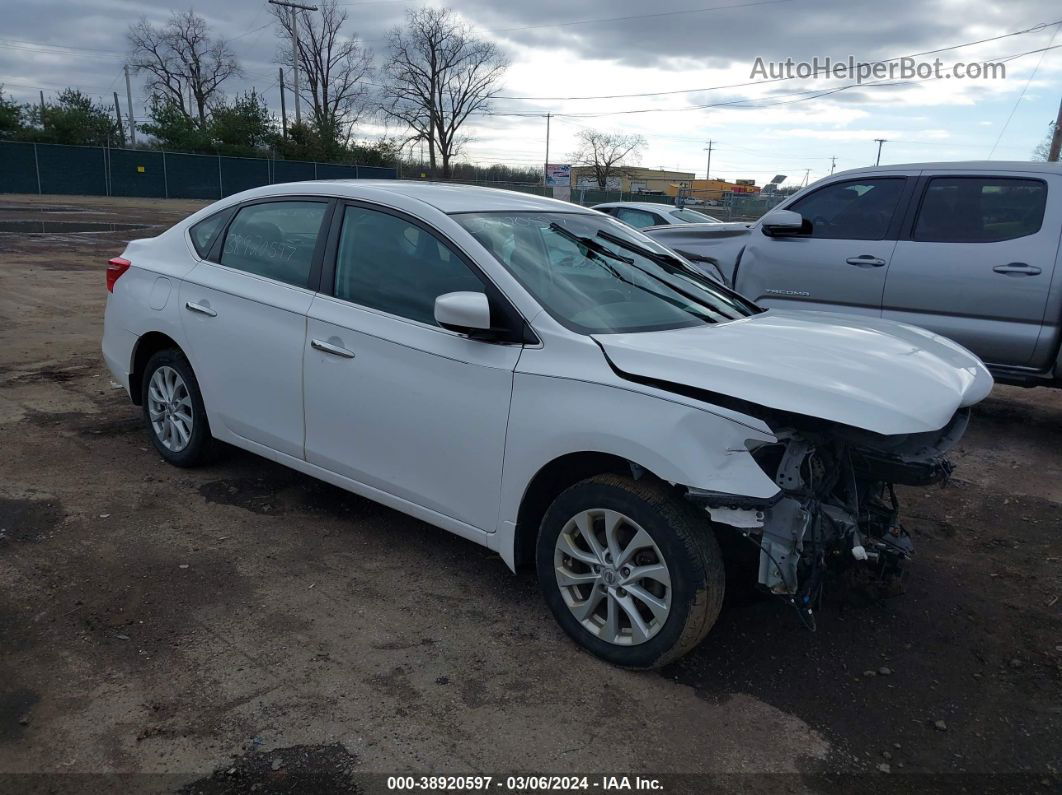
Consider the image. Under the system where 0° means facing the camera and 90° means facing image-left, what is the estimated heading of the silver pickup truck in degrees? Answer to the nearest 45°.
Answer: approximately 90°

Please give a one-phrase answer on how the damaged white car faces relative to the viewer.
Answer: facing the viewer and to the right of the viewer

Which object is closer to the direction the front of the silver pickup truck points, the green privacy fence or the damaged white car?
the green privacy fence

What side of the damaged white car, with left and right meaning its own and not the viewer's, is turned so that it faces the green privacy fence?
back

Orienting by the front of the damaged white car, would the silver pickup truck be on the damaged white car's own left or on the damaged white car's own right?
on the damaged white car's own left

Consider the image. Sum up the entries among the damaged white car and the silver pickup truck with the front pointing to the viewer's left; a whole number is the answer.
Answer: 1

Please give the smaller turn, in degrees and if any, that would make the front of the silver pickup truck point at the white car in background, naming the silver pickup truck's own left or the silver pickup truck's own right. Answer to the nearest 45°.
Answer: approximately 45° to the silver pickup truck's own right

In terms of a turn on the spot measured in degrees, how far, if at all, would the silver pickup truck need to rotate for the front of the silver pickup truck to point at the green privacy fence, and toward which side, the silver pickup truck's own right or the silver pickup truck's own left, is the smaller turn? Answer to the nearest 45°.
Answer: approximately 45° to the silver pickup truck's own right

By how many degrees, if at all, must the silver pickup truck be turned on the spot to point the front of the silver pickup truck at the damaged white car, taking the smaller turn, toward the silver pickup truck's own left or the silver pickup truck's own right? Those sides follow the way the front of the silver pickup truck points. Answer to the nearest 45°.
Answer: approximately 90° to the silver pickup truck's own left

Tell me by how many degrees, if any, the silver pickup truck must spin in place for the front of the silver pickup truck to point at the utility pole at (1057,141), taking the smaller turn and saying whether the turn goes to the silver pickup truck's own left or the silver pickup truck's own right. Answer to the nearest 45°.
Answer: approximately 90° to the silver pickup truck's own right

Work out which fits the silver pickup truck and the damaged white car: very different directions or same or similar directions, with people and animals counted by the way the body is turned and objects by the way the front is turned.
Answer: very different directions
